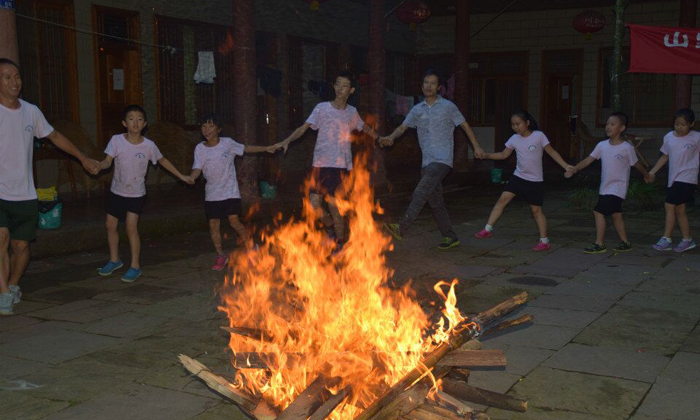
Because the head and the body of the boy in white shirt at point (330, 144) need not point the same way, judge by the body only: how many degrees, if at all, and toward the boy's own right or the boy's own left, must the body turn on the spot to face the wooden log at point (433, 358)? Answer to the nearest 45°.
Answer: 0° — they already face it

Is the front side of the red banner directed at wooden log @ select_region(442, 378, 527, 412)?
yes

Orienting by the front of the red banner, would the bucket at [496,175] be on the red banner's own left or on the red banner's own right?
on the red banner's own right

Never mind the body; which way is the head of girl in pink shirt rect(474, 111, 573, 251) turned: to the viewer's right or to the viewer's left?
to the viewer's left

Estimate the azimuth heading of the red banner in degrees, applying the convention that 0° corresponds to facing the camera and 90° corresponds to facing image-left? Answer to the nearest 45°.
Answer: approximately 0°

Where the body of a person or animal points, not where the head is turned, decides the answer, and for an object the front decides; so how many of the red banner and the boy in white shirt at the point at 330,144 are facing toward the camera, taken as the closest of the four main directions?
2

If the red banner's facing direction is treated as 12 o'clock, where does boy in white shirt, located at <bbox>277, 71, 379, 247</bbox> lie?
The boy in white shirt is roughly at 1 o'clock from the red banner.

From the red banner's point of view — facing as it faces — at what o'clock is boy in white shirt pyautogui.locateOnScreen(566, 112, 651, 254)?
The boy in white shirt is roughly at 12 o'clock from the red banner.

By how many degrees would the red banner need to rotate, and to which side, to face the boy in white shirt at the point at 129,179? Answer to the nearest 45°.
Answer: approximately 45° to its right

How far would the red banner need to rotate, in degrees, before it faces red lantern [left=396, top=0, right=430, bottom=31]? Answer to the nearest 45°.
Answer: approximately 90° to its right

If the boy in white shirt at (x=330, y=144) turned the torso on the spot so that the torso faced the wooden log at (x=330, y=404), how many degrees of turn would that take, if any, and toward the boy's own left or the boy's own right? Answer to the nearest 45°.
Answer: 0° — they already face it
